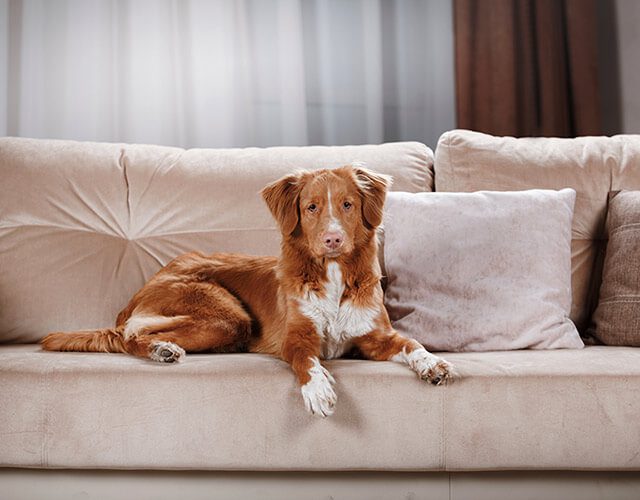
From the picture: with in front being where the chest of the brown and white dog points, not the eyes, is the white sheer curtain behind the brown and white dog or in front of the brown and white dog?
behind

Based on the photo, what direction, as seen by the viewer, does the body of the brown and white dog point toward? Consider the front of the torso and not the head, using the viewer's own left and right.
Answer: facing the viewer and to the right of the viewer

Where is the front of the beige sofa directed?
toward the camera

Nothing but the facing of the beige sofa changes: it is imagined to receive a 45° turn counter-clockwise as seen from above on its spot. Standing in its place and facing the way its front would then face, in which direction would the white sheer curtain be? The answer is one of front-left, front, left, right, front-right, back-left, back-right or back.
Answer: back-left
